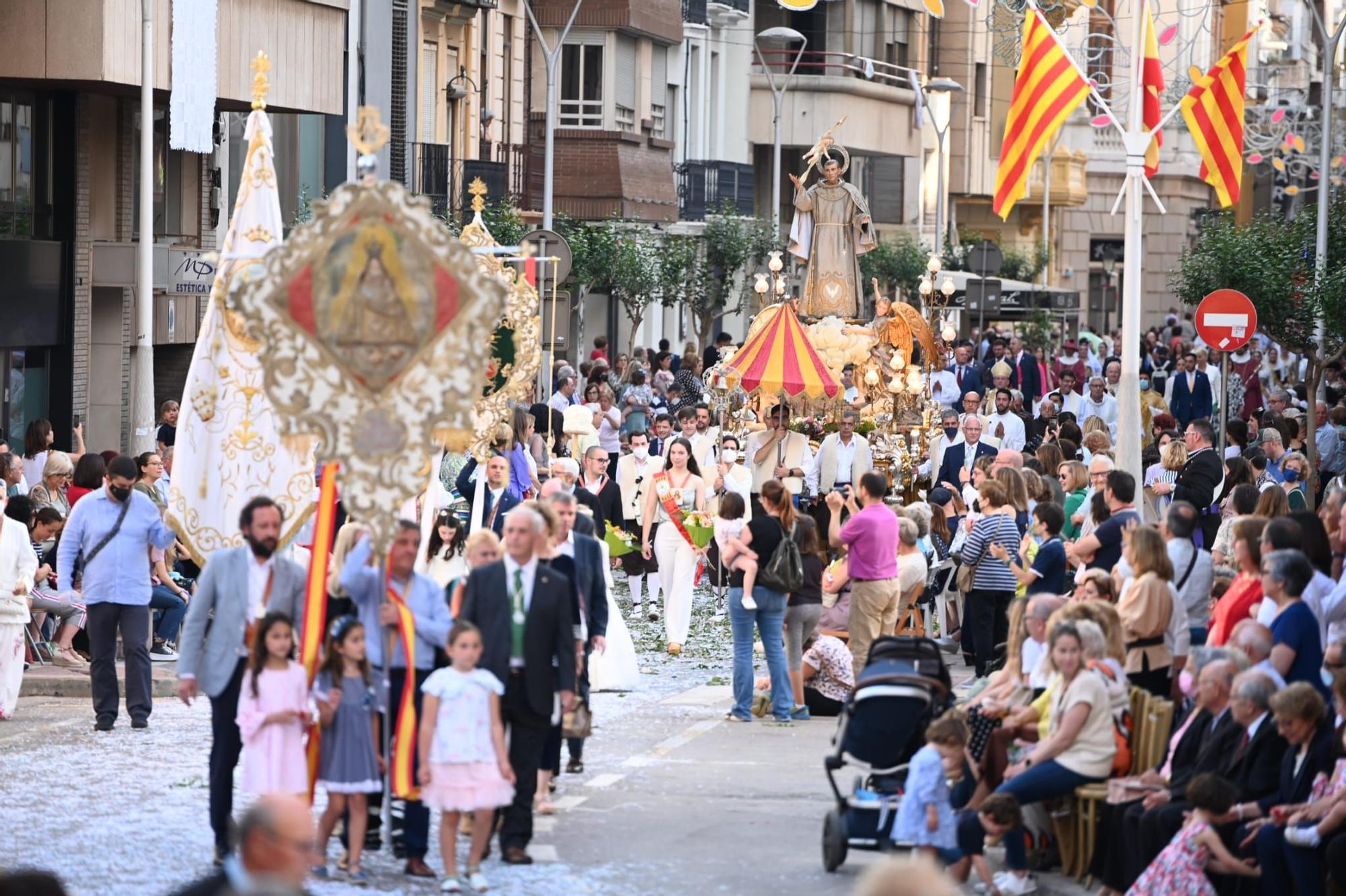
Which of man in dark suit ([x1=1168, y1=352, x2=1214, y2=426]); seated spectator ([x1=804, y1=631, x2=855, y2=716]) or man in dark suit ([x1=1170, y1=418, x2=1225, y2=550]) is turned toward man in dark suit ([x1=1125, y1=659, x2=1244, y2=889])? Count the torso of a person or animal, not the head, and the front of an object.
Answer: man in dark suit ([x1=1168, y1=352, x2=1214, y2=426])

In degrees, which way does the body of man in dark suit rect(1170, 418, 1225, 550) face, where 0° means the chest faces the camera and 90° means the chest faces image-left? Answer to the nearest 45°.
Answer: approximately 90°

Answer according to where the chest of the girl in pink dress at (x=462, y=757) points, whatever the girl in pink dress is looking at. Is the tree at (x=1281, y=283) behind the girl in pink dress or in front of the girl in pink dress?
behind

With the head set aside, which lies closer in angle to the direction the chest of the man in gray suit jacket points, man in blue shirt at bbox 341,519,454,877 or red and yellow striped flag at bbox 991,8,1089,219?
the man in blue shirt

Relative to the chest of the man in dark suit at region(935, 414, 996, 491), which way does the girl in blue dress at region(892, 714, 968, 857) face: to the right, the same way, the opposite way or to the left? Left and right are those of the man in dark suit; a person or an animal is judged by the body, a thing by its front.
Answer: to the left

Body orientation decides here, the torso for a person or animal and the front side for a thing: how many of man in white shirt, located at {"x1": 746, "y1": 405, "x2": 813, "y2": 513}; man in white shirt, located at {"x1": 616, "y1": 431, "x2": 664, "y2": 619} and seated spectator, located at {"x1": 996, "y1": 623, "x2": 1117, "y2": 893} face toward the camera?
2

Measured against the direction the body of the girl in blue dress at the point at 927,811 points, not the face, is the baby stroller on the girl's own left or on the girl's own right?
on the girl's own left

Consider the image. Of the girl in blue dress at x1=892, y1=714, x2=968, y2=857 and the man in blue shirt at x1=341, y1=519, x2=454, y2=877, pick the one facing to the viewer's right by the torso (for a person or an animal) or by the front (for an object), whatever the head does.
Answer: the girl in blue dress

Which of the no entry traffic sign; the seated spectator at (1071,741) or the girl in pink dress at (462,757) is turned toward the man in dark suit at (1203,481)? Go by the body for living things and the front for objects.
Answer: the no entry traffic sign
